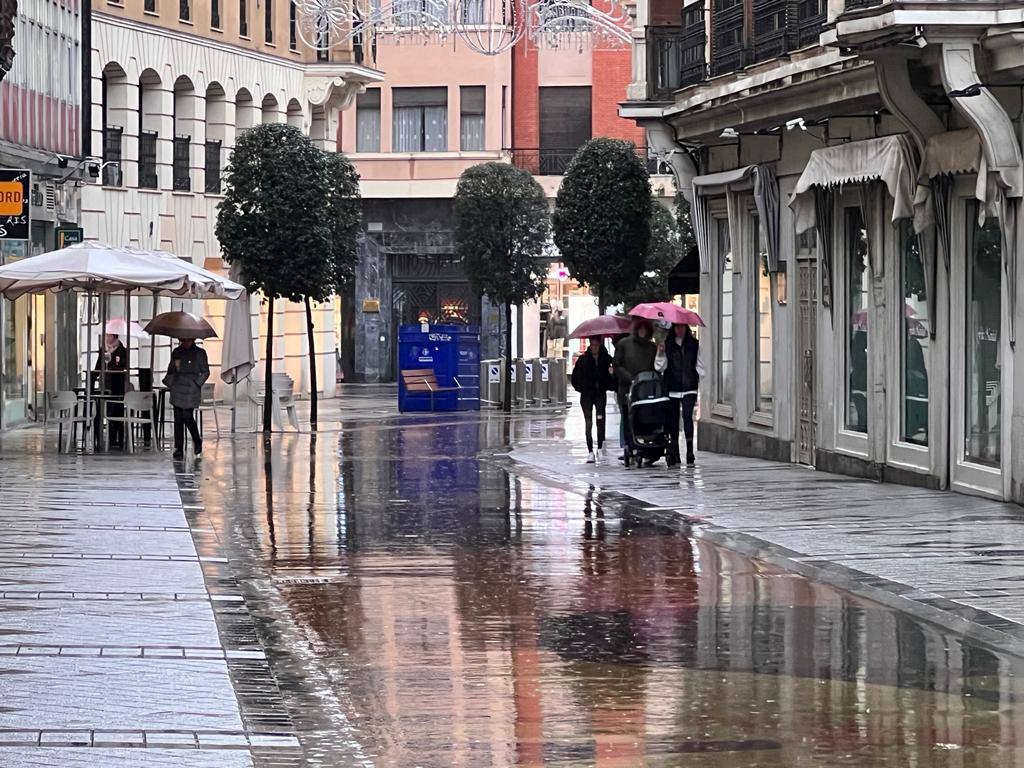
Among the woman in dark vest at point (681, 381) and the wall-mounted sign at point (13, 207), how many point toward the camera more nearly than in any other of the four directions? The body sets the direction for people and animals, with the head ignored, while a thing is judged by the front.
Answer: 2

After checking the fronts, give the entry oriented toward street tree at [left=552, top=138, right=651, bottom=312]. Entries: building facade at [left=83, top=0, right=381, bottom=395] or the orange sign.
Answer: the building facade

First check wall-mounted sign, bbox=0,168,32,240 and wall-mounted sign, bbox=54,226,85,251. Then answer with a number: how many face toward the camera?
2

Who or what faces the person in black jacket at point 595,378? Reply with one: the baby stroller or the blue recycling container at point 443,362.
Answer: the blue recycling container

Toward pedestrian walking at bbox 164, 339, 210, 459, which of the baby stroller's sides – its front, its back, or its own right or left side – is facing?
right

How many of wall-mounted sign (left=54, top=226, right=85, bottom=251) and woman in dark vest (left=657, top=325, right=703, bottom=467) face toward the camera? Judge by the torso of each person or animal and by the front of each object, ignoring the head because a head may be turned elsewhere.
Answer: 2

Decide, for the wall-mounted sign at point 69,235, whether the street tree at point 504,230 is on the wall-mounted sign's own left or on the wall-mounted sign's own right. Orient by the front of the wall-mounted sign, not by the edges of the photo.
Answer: on the wall-mounted sign's own left
